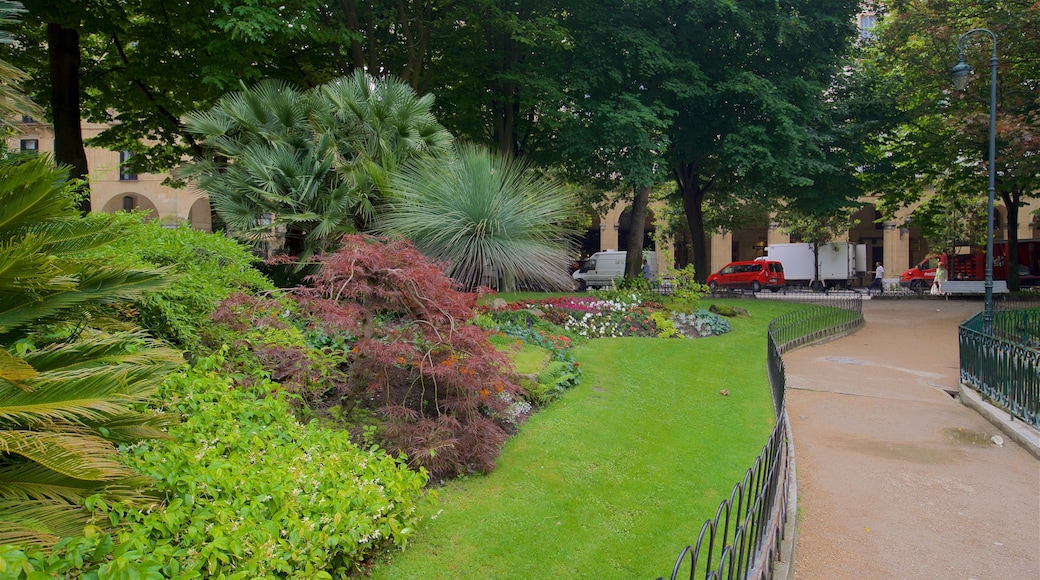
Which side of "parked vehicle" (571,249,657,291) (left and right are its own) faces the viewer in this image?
left

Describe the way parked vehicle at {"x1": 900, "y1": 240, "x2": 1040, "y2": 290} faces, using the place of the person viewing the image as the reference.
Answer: facing to the left of the viewer

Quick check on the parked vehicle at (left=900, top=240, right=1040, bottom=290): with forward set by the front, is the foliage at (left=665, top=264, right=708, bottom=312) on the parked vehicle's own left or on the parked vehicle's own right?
on the parked vehicle's own left

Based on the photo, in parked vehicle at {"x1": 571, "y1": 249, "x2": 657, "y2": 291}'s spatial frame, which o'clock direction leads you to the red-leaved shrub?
The red-leaved shrub is roughly at 9 o'clock from the parked vehicle.

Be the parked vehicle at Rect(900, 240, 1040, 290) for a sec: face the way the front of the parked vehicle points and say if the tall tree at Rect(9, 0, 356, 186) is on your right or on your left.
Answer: on your left

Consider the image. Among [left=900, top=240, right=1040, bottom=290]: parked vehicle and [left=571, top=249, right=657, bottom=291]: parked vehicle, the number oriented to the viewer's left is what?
2

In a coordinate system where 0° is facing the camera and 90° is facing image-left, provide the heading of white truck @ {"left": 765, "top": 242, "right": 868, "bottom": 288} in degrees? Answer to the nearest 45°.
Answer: approximately 90°

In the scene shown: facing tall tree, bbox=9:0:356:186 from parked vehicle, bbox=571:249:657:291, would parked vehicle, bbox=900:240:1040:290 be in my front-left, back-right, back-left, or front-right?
back-left

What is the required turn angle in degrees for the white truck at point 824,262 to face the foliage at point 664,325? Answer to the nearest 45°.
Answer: approximately 90° to its left

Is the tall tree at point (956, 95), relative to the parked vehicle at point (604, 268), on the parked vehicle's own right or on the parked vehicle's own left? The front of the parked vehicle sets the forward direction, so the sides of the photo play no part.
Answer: on the parked vehicle's own left
